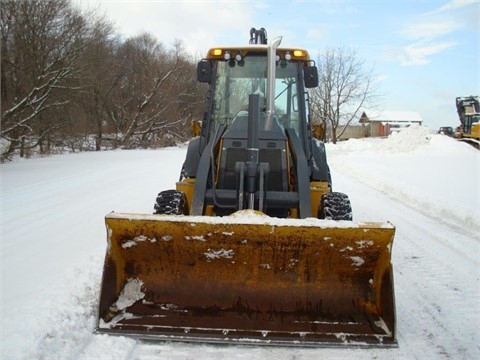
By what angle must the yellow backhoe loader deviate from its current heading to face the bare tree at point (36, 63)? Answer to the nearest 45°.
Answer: approximately 135° to its right

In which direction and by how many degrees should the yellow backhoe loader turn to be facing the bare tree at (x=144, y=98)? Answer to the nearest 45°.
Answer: approximately 180°

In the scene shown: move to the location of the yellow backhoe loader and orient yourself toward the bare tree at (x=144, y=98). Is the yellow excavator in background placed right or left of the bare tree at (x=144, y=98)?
right

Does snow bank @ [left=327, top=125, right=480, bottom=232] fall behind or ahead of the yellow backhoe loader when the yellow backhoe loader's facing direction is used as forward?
behind

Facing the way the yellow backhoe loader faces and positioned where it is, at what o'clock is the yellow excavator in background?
The yellow excavator in background is roughly at 7 o'clock from the yellow backhoe loader.

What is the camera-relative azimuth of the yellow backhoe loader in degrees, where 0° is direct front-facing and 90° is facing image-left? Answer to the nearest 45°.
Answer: approximately 0°
